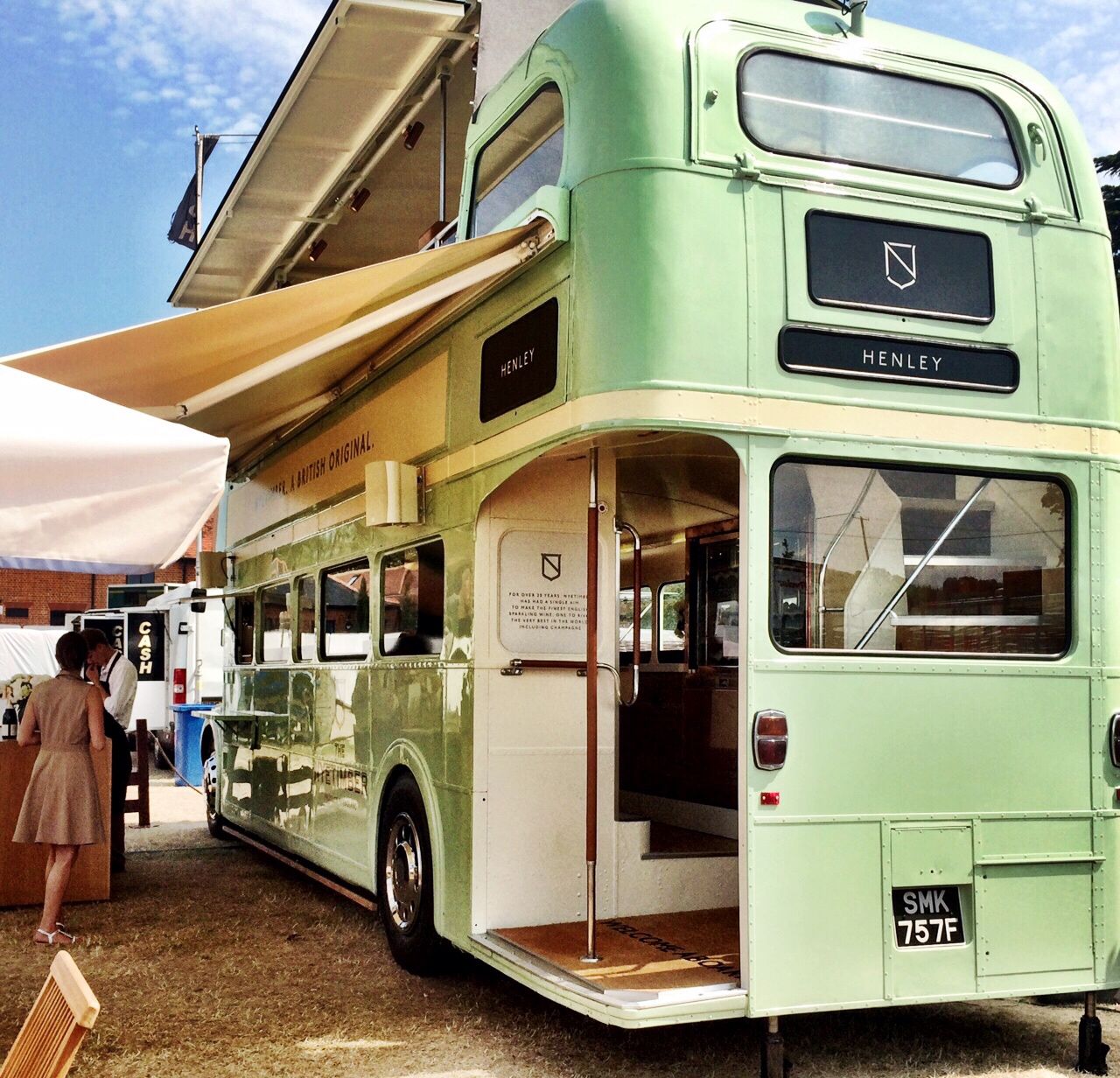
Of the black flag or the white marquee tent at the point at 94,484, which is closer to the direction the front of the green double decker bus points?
the black flag

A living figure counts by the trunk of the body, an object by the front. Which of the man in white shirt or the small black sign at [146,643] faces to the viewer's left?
the man in white shirt

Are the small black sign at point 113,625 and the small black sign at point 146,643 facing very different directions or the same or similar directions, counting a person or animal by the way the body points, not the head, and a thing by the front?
same or similar directions

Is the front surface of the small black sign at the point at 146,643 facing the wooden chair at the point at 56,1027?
yes

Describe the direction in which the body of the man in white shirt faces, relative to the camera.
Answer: to the viewer's left

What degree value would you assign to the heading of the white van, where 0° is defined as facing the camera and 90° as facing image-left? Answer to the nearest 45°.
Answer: approximately 135°

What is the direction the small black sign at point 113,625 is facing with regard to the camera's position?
facing the viewer

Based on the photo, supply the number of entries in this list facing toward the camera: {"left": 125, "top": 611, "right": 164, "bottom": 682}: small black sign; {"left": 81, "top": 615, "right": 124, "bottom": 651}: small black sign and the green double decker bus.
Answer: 2

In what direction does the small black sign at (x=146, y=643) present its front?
toward the camera

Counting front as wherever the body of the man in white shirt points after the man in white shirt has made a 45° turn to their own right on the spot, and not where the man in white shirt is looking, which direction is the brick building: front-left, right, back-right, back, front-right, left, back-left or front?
front-right

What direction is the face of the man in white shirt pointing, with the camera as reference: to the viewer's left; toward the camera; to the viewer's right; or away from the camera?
to the viewer's left
